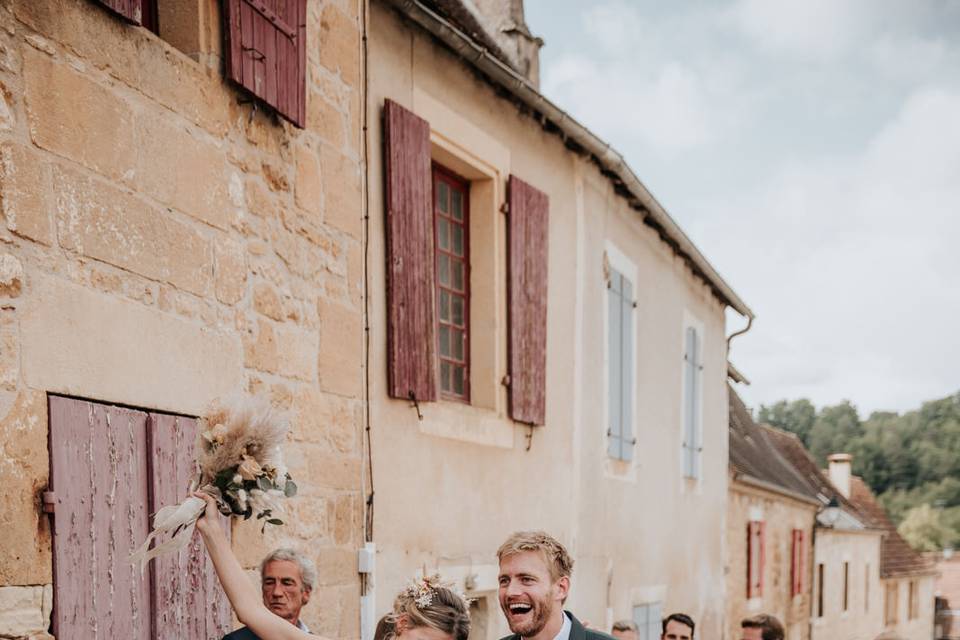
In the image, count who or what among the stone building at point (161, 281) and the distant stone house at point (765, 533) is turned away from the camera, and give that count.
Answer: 0

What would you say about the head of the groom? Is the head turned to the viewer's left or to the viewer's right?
to the viewer's left

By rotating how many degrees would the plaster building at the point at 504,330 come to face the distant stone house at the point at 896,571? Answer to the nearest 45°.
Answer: approximately 135° to its left

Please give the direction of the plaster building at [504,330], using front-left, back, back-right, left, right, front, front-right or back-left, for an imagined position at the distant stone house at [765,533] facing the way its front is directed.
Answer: front-right

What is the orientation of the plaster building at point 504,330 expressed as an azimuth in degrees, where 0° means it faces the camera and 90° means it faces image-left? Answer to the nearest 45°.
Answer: approximately 315°

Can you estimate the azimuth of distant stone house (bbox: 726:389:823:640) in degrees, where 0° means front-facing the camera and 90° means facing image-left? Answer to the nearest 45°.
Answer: approximately 315°
